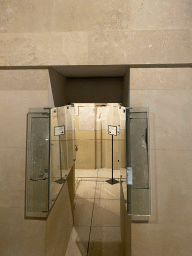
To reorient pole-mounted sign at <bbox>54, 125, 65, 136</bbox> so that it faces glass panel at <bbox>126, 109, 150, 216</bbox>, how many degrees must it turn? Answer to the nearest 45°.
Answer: approximately 45° to its left

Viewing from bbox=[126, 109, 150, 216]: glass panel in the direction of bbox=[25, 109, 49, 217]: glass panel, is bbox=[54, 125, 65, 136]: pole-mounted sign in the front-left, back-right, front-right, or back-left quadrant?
front-right

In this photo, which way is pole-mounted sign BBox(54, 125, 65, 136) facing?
toward the camera

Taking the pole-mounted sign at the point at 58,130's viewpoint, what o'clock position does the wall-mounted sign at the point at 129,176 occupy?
the wall-mounted sign at the point at 129,176 is roughly at 10 o'clock from the pole-mounted sign at the point at 58,130.
